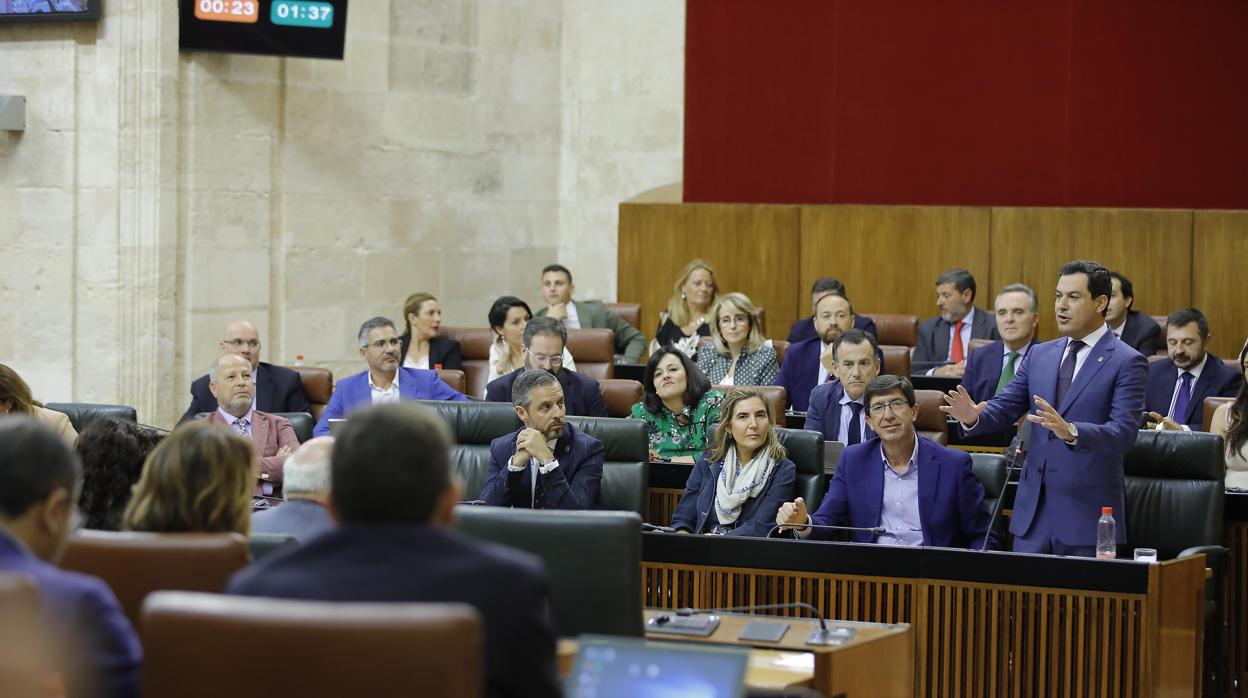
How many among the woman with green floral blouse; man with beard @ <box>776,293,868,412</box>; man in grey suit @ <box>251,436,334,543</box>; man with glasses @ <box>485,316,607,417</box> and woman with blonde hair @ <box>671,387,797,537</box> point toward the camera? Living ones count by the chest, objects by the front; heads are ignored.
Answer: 4

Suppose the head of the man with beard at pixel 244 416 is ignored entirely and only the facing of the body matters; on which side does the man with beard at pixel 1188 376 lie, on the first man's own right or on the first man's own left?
on the first man's own left

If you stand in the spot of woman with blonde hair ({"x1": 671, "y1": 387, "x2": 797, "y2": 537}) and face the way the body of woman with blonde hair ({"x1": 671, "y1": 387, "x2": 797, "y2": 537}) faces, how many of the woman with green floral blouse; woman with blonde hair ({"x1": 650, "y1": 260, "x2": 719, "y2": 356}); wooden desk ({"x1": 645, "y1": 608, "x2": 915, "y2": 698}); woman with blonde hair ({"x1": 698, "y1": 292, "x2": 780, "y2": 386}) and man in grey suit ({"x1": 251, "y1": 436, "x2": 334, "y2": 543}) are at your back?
3

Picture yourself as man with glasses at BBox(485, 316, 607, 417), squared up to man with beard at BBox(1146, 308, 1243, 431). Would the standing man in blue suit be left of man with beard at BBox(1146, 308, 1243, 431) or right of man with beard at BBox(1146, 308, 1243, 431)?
right

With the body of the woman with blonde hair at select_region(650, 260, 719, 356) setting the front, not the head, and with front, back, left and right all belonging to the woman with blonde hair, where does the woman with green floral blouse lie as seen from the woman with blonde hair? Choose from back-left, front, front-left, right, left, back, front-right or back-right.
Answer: front-right

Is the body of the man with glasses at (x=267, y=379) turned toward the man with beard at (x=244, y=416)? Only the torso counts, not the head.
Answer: yes

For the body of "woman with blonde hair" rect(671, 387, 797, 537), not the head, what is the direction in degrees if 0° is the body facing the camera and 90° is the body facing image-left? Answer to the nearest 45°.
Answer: approximately 0°
